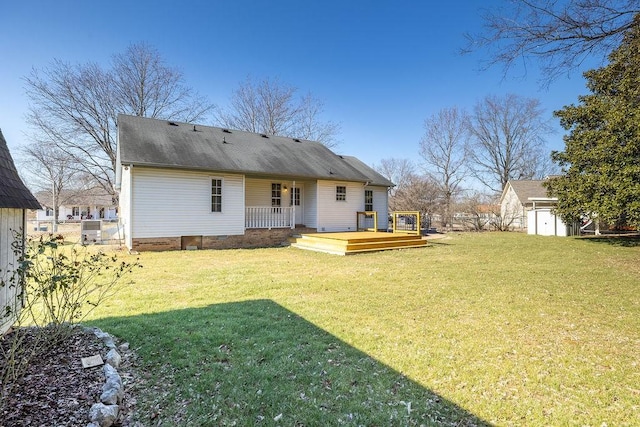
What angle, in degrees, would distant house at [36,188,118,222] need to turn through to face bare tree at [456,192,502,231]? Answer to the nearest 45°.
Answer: approximately 45° to its left

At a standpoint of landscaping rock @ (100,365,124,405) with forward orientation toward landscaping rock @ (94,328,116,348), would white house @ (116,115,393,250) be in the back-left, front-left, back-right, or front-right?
front-right

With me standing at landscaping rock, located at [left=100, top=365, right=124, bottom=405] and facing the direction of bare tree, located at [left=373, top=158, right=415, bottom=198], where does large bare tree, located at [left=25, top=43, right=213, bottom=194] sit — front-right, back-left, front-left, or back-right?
front-left

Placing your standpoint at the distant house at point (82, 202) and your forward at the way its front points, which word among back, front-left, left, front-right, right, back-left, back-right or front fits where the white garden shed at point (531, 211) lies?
front-left

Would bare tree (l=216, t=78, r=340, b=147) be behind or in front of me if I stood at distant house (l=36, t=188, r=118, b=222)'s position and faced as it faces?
in front

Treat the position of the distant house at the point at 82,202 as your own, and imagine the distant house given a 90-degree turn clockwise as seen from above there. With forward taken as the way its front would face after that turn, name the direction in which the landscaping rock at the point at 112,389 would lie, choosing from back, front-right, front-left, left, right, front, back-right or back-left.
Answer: left

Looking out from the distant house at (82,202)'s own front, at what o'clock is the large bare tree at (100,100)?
The large bare tree is roughly at 12 o'clock from the distant house.

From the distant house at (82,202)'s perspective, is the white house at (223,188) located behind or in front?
in front

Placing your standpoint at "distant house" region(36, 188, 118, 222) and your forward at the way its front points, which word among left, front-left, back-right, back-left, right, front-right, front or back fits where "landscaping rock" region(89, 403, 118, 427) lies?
front

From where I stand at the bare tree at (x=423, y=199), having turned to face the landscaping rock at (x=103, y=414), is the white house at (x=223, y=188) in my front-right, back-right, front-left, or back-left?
front-right

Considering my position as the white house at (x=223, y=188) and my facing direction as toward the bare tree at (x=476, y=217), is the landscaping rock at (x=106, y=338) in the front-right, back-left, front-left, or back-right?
back-right

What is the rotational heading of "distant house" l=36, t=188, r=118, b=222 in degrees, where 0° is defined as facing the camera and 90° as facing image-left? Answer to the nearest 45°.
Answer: approximately 0°
